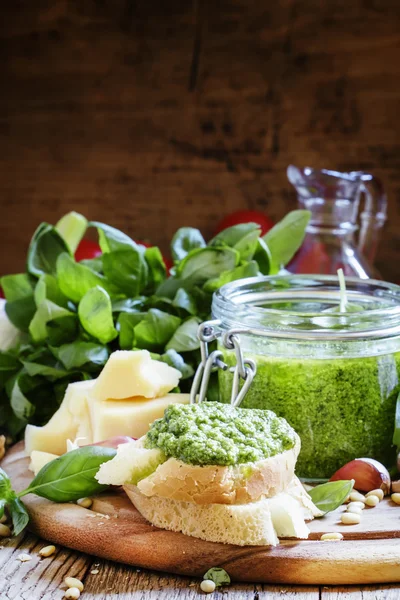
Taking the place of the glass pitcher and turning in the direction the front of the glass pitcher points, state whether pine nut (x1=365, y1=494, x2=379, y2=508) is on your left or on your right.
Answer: on your left

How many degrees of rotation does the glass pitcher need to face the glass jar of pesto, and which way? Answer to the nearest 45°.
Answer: approximately 90° to its left

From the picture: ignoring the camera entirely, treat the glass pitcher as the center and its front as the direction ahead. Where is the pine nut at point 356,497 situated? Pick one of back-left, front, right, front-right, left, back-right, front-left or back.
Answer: left

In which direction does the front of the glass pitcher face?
to the viewer's left

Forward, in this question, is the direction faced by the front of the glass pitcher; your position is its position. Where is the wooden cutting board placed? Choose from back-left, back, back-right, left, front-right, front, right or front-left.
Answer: left

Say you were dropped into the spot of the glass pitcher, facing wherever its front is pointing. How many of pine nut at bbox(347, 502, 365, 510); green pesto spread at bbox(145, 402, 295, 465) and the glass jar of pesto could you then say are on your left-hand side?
3

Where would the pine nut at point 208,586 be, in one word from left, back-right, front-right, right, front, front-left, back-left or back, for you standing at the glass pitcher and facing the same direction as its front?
left

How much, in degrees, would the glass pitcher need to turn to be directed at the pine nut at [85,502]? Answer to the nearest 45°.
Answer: approximately 90° to its left

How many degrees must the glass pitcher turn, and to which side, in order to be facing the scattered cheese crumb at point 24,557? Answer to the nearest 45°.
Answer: approximately 90° to its left

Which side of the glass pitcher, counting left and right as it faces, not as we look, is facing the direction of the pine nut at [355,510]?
left

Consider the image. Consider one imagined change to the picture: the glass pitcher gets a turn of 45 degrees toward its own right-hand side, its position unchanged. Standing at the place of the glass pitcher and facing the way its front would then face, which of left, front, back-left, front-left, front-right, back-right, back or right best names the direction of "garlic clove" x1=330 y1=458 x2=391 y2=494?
back-left
